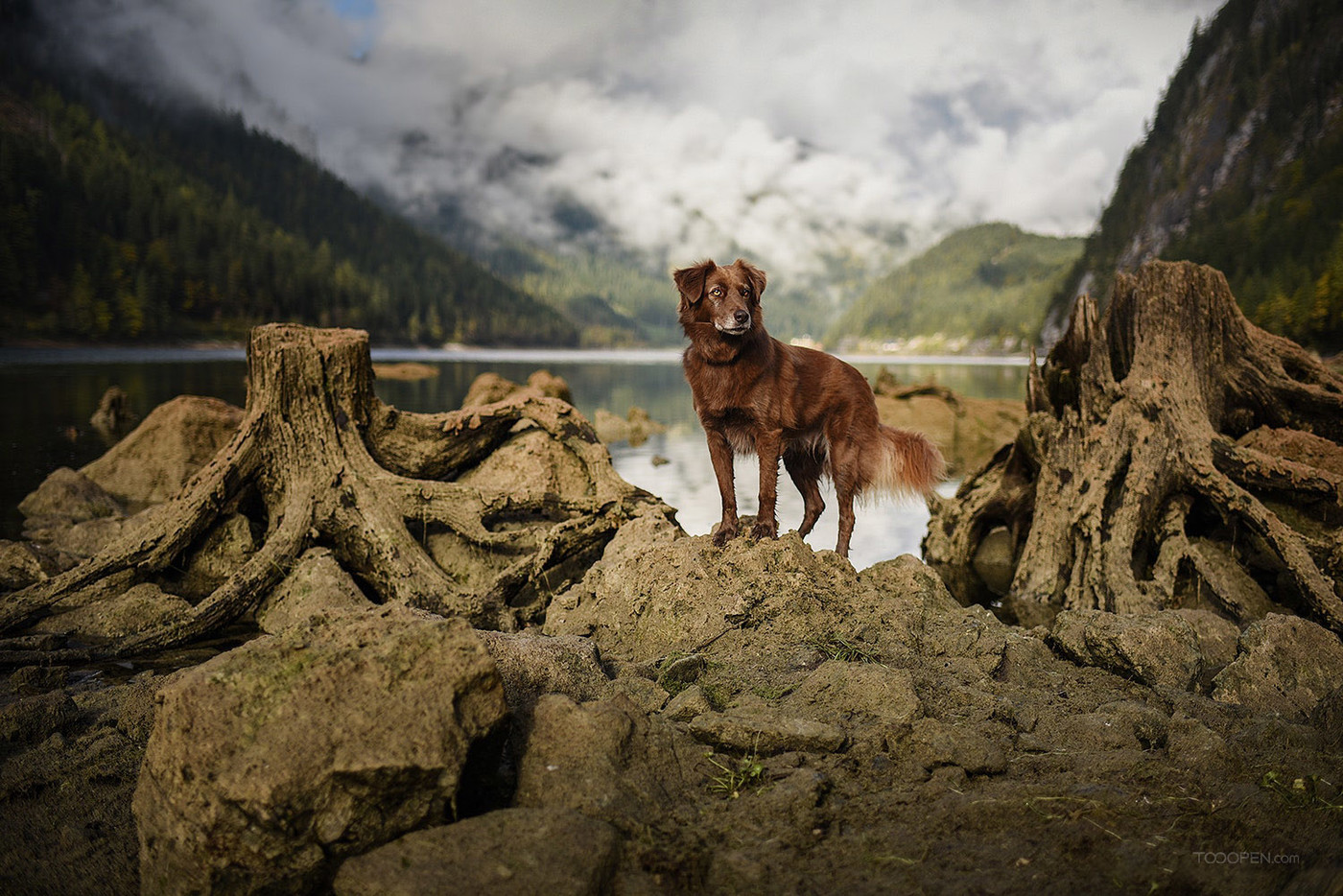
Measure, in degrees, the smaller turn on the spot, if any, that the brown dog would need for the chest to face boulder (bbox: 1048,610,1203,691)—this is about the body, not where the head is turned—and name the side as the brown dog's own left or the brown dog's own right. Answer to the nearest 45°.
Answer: approximately 90° to the brown dog's own left

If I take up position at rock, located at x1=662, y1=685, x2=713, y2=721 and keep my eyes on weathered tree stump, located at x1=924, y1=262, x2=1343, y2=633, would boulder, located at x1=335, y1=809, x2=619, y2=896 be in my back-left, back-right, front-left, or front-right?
back-right

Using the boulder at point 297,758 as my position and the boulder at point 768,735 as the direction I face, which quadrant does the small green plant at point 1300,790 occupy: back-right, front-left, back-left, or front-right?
front-right

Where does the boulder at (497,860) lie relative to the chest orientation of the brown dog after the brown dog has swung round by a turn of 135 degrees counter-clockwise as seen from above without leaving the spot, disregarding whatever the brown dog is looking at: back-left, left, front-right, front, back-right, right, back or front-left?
right

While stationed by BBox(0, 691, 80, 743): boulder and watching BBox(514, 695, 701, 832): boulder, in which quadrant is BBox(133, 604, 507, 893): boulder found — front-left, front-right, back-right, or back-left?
front-right

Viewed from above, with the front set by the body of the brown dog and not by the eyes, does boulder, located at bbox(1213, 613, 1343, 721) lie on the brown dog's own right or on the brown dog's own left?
on the brown dog's own left

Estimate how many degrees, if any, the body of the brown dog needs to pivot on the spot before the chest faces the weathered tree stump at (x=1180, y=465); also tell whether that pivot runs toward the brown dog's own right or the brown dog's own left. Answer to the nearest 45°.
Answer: approximately 180°

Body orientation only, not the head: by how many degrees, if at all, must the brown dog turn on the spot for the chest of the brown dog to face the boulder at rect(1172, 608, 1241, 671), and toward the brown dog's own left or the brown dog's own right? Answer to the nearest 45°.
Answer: approximately 135° to the brown dog's own left

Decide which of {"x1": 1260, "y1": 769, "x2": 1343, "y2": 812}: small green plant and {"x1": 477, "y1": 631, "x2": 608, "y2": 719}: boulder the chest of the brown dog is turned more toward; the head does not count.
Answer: the boulder

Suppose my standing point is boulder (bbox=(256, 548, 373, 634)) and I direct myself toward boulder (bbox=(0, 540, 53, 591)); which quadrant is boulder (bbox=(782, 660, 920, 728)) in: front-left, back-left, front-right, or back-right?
back-left

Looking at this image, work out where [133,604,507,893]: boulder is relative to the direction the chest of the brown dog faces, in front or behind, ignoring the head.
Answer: in front

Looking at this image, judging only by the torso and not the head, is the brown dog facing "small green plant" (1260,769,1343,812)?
no
